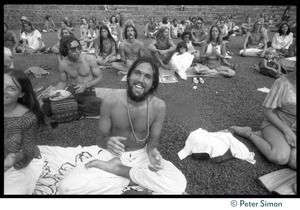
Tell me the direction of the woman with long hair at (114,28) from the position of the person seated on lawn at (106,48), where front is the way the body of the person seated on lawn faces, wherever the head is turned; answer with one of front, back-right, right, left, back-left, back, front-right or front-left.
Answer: back

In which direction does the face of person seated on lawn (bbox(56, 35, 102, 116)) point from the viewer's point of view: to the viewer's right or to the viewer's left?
to the viewer's right

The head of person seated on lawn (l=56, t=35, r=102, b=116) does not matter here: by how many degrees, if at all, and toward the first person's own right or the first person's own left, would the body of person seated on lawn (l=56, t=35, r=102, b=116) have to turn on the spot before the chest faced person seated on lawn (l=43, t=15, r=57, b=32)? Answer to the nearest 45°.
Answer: approximately 135° to the first person's own left
